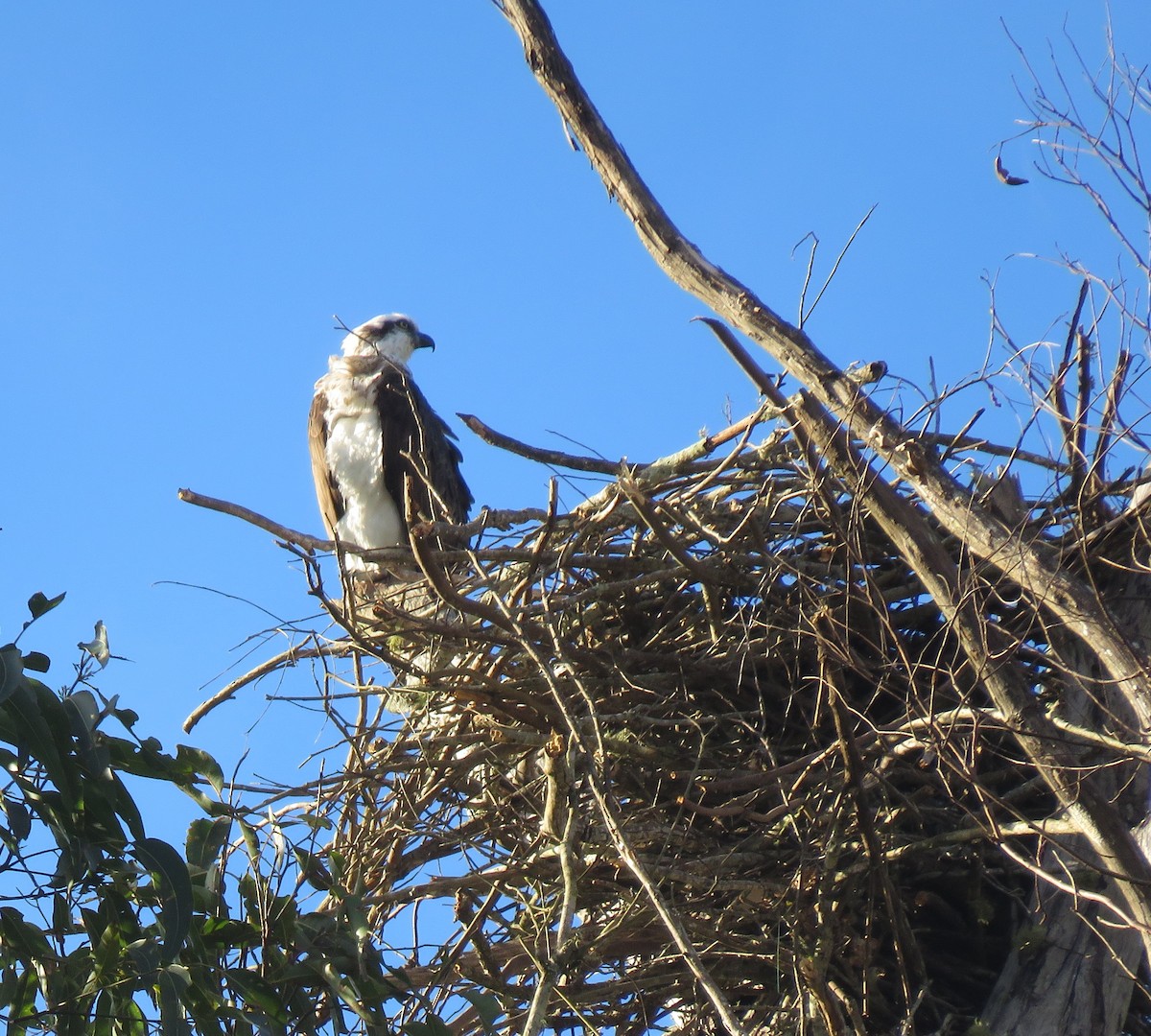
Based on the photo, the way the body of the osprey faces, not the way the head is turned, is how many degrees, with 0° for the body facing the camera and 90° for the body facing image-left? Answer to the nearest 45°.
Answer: approximately 45°
